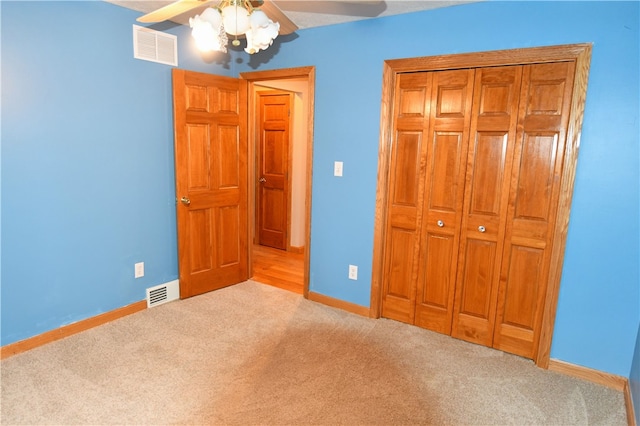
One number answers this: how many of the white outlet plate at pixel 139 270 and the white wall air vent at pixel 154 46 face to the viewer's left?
0

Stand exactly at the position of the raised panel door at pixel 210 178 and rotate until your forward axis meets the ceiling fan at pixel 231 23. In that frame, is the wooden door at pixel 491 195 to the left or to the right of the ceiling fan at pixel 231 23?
left

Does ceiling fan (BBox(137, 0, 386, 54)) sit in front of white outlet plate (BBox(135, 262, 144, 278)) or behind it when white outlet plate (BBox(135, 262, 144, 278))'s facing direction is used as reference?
in front

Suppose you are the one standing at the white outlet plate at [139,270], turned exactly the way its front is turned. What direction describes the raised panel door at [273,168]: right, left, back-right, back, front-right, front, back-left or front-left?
left

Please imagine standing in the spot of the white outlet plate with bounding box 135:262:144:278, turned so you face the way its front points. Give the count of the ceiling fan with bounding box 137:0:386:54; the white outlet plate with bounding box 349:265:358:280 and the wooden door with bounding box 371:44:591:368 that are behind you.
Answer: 0

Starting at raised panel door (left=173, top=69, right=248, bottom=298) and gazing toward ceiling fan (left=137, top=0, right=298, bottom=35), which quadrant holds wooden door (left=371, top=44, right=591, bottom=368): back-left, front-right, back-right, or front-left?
front-left

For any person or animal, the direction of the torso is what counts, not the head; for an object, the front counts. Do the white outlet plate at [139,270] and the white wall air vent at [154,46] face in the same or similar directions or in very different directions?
same or similar directions

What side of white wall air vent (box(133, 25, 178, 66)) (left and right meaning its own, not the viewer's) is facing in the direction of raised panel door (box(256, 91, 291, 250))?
left

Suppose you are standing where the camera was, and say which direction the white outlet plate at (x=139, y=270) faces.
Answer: facing the viewer and to the right of the viewer

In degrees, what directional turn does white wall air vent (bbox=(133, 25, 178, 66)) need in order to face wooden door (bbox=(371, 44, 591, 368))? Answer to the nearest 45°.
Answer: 0° — it already faces it

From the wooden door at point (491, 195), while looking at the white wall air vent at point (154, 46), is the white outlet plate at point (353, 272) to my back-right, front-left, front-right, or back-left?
front-right

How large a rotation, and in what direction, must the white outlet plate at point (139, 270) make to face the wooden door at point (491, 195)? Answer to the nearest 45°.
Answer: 0° — it already faces it
